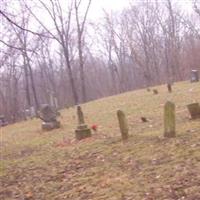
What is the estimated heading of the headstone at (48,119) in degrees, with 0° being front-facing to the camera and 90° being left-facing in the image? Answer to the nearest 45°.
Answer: approximately 0°

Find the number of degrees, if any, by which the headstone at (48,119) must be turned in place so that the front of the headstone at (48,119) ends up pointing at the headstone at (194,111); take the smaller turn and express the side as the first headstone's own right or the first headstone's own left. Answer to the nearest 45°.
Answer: approximately 45° to the first headstone's own left
